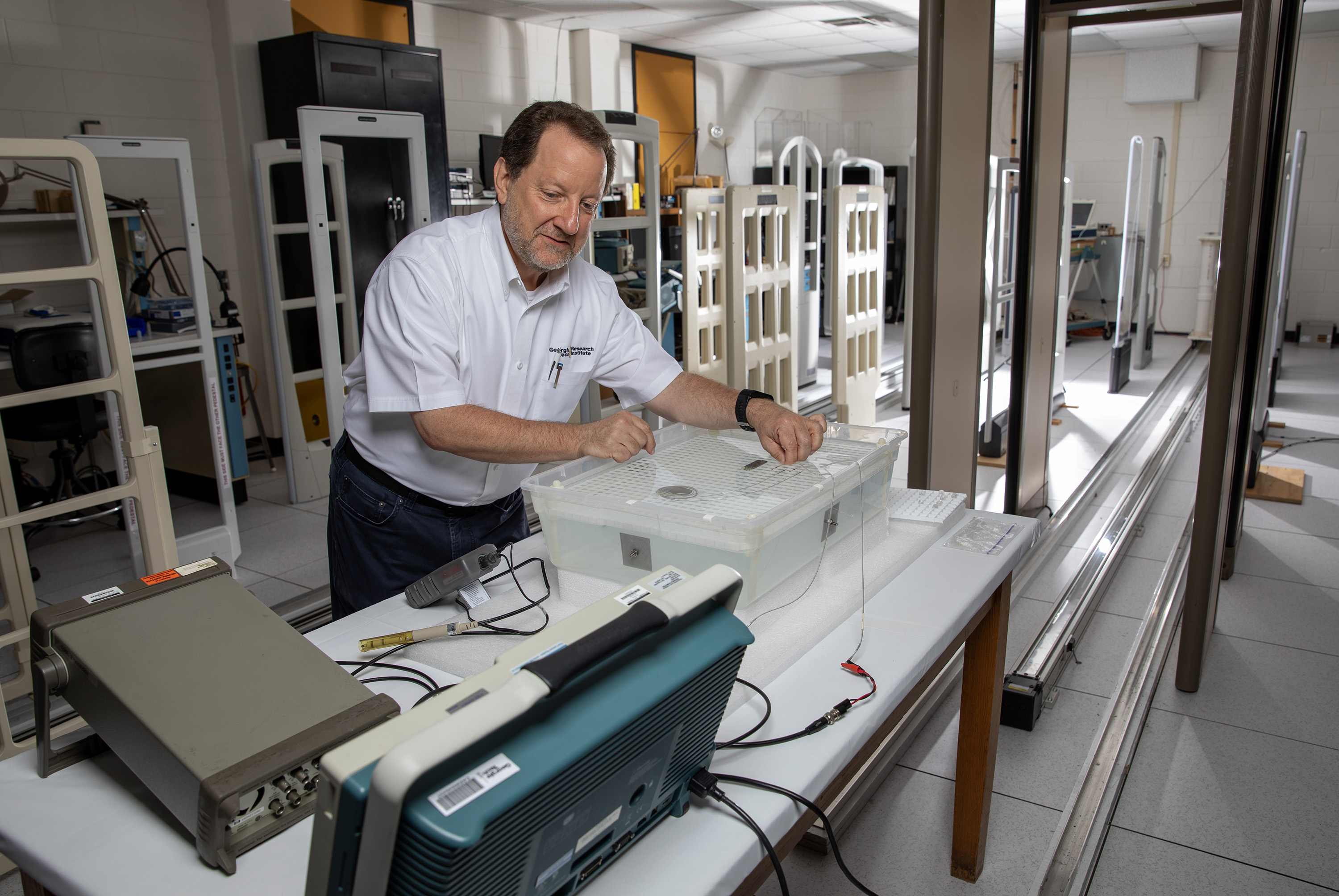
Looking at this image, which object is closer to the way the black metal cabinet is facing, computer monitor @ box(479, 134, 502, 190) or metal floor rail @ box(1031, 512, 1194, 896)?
the metal floor rail

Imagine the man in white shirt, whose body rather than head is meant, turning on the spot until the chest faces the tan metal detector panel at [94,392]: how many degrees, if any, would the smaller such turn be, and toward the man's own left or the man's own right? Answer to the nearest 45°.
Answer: approximately 180°

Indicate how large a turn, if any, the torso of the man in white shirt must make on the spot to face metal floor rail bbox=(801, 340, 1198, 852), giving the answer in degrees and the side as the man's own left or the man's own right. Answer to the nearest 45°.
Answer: approximately 90° to the man's own left

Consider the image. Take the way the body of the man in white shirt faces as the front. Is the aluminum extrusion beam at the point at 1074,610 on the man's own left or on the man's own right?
on the man's own left

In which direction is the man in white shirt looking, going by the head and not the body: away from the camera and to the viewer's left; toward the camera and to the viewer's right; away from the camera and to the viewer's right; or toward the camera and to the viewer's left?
toward the camera and to the viewer's right

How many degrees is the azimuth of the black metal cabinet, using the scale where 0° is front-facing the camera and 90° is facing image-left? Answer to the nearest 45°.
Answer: approximately 315°

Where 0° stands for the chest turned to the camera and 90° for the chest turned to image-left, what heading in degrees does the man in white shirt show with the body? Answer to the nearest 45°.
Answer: approximately 315°

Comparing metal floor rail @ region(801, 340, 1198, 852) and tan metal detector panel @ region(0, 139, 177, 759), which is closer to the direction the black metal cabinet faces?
the metal floor rail
